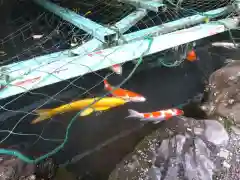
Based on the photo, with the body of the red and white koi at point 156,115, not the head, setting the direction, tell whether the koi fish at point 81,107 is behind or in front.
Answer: behind

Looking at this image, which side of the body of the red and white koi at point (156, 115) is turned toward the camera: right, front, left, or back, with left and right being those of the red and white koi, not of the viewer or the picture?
right

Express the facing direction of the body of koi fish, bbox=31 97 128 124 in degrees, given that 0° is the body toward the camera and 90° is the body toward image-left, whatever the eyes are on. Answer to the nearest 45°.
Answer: approximately 270°

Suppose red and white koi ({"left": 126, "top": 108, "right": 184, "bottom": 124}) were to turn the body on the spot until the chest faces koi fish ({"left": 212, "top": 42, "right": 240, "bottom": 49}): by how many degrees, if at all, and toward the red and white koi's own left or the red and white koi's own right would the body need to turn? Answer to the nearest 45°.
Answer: approximately 45° to the red and white koi's own left

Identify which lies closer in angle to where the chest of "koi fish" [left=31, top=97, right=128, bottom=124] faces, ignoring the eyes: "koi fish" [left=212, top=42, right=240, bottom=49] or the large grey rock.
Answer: the koi fish

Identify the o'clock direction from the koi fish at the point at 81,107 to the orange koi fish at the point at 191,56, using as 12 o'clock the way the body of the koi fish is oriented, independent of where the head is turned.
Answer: The orange koi fish is roughly at 11 o'clock from the koi fish.

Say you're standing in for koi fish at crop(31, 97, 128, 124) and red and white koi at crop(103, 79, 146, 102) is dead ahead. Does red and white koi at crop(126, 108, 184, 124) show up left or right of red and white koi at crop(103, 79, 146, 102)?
right

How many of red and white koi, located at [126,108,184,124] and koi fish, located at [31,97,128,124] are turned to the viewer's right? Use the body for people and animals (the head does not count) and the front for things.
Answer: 2

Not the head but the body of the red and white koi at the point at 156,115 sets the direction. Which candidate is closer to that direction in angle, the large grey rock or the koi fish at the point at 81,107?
the large grey rock

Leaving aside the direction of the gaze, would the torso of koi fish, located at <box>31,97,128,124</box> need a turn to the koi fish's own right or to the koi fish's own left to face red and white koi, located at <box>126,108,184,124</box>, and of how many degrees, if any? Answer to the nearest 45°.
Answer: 0° — it already faces it

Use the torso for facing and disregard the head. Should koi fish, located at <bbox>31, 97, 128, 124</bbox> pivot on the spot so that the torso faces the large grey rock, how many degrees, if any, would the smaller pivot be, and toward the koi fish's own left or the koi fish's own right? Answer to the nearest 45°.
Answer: approximately 45° to the koi fish's own right

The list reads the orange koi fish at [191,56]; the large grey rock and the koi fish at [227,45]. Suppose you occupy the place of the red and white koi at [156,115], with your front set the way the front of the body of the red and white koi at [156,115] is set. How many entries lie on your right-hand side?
1
